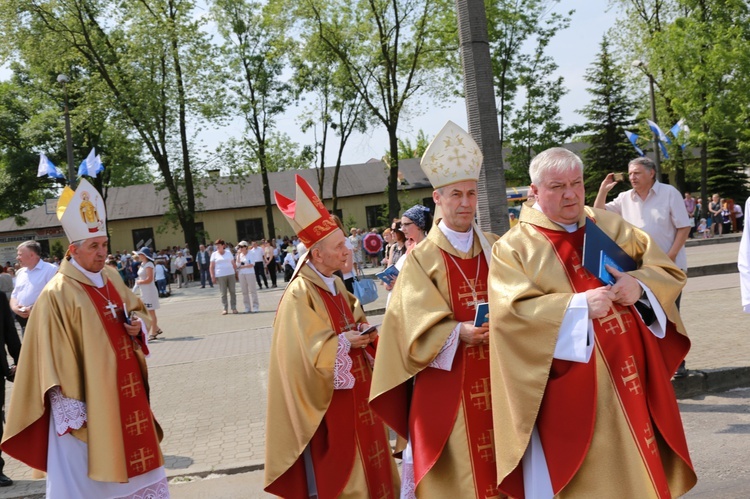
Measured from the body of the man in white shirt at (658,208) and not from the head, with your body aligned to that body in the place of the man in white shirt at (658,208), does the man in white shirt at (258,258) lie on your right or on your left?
on your right

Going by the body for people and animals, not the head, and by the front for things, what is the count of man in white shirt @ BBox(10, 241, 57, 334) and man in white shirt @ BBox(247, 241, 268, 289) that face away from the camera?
0

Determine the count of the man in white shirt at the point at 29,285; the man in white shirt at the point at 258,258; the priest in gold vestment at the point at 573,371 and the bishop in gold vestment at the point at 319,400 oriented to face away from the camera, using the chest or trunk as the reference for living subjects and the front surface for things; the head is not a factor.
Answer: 0

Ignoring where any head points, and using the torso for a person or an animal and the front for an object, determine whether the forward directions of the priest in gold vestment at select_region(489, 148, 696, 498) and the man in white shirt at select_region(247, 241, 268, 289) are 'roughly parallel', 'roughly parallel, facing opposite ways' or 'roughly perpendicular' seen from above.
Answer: roughly parallel

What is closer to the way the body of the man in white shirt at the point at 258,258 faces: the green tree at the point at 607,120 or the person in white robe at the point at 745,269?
the person in white robe

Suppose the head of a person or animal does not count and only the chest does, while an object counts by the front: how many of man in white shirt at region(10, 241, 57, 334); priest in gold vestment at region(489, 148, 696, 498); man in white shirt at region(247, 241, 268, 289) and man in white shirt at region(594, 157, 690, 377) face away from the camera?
0

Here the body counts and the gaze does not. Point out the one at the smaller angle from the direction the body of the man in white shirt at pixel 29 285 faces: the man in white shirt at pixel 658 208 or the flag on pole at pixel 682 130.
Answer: the man in white shirt

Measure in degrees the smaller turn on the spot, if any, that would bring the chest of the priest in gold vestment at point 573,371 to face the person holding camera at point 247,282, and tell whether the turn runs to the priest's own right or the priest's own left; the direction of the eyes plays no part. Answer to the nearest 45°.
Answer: approximately 180°

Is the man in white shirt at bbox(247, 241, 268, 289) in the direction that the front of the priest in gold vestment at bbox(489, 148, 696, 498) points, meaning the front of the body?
no

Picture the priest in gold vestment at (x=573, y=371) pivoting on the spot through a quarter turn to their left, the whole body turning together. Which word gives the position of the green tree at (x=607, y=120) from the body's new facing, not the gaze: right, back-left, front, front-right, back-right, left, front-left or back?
front-left

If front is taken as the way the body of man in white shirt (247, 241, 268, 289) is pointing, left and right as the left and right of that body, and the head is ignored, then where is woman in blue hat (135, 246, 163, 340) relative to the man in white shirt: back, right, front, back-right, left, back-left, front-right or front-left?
front

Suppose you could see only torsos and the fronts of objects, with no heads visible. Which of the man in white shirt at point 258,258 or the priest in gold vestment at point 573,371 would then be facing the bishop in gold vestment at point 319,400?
the man in white shirt

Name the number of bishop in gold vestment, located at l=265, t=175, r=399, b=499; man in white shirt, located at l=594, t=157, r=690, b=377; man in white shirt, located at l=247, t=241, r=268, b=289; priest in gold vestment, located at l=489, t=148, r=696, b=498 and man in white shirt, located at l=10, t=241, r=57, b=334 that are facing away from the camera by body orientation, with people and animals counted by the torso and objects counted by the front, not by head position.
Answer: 0

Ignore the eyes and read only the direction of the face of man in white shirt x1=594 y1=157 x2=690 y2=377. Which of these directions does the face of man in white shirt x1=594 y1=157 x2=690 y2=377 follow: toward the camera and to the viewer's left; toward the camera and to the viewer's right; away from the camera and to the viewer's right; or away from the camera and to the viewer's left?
toward the camera and to the viewer's left
